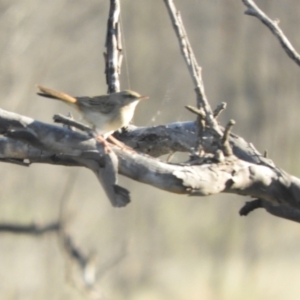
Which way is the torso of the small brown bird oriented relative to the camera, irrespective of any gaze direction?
to the viewer's right

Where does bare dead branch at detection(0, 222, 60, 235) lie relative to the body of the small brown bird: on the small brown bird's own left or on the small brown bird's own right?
on the small brown bird's own left
